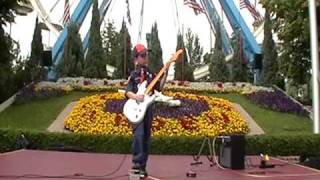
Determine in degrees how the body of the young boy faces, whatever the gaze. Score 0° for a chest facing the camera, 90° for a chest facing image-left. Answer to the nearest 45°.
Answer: approximately 315°

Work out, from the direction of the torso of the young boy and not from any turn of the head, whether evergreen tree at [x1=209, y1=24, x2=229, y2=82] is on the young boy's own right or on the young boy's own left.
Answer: on the young boy's own left

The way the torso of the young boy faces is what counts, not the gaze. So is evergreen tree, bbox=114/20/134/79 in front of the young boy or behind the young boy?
behind

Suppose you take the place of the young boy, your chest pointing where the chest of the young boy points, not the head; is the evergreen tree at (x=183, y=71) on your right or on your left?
on your left

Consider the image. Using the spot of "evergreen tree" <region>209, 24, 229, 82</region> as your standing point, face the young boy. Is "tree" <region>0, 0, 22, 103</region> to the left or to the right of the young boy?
right
